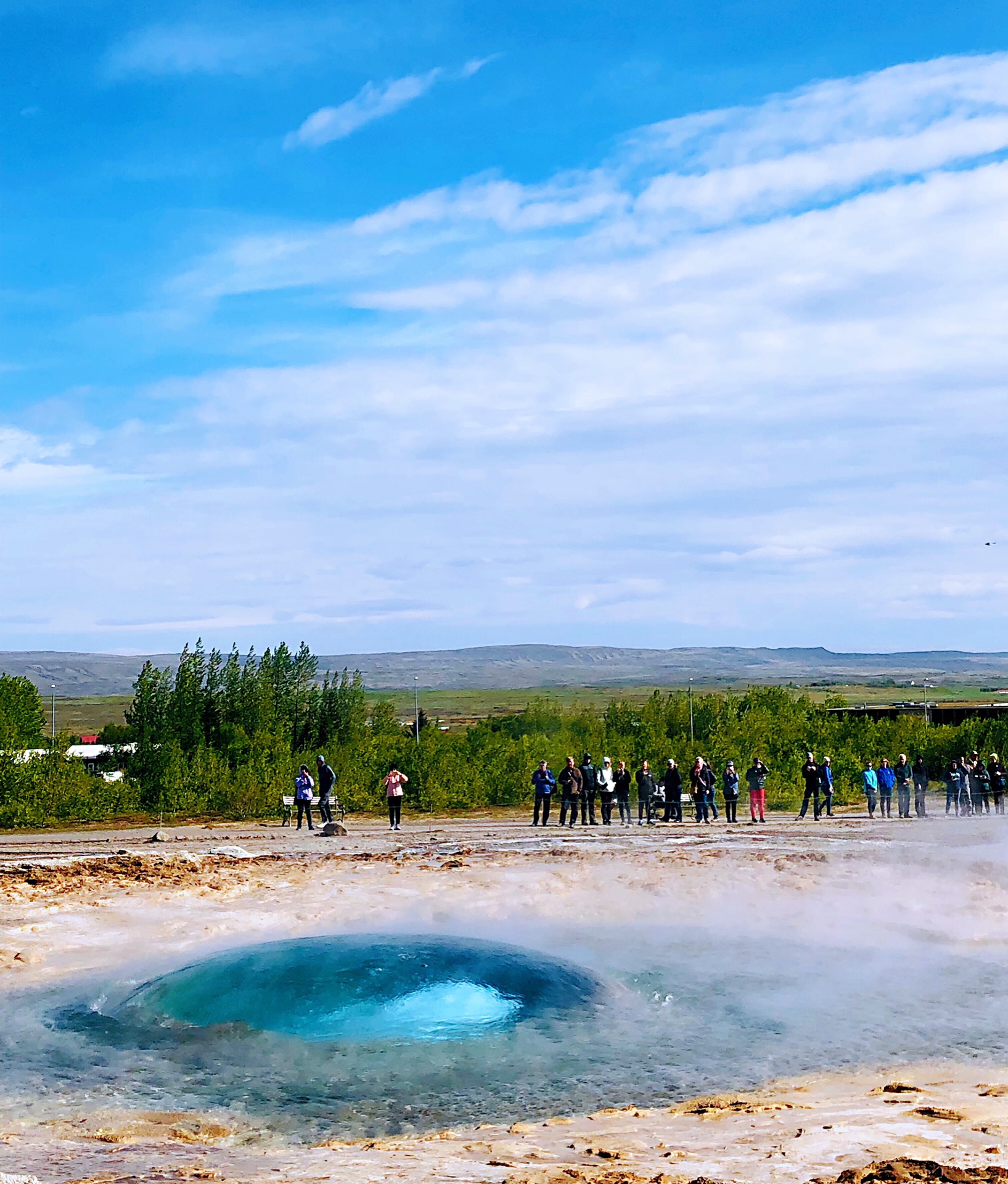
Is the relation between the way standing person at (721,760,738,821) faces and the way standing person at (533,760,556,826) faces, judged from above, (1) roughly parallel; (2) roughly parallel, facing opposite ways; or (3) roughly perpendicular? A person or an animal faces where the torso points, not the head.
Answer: roughly parallel

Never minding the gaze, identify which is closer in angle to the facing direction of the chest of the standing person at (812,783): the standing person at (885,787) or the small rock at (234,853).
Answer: the small rock

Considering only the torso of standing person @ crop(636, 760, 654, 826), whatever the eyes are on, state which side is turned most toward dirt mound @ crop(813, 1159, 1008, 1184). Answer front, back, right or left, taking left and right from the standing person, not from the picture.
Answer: front

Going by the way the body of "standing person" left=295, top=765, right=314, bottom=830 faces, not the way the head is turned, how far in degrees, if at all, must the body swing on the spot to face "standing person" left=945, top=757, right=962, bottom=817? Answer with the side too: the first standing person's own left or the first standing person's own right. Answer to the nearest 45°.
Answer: approximately 90° to the first standing person's own left

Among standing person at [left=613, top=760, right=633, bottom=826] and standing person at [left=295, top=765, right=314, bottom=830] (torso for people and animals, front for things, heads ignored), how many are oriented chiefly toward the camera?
2

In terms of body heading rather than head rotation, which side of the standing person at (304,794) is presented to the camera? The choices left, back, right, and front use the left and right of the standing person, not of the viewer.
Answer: front

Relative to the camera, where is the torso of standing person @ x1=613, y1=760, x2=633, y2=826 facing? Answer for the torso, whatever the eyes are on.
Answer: toward the camera

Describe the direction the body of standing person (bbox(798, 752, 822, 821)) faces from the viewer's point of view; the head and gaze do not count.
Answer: toward the camera

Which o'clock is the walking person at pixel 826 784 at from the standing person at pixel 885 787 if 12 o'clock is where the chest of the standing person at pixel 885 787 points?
the walking person at pixel 826 784 is roughly at 3 o'clock from the standing person at pixel 885 787.

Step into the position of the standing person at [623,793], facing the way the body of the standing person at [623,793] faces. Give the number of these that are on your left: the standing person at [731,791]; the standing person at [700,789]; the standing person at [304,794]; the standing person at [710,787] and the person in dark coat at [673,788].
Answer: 4

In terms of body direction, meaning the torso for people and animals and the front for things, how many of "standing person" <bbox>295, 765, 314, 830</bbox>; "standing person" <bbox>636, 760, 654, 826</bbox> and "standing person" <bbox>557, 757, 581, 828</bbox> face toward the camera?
3

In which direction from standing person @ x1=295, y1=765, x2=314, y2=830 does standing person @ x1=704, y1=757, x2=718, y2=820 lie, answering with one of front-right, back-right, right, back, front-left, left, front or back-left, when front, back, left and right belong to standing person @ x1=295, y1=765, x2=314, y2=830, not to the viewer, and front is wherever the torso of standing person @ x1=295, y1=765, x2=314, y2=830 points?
left

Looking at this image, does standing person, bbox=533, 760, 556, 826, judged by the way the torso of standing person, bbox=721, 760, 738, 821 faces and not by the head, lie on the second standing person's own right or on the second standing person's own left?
on the second standing person's own right
